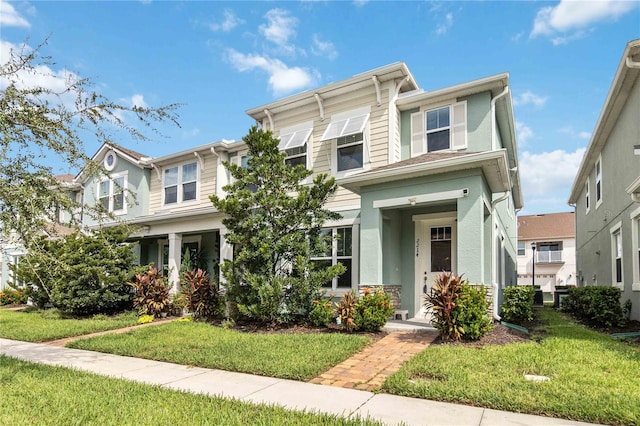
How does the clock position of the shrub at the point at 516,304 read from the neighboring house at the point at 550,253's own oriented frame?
The shrub is roughly at 12 o'clock from the neighboring house.

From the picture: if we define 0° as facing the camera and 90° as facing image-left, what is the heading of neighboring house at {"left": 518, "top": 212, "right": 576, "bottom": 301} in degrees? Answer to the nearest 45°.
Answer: approximately 0°

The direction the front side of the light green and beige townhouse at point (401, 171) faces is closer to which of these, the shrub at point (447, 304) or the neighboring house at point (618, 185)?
the shrub

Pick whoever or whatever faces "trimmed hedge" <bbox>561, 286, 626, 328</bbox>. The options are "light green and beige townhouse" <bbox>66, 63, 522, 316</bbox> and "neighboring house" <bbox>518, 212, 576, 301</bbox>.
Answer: "neighboring house" <bbox>518, 212, 576, 301</bbox>
